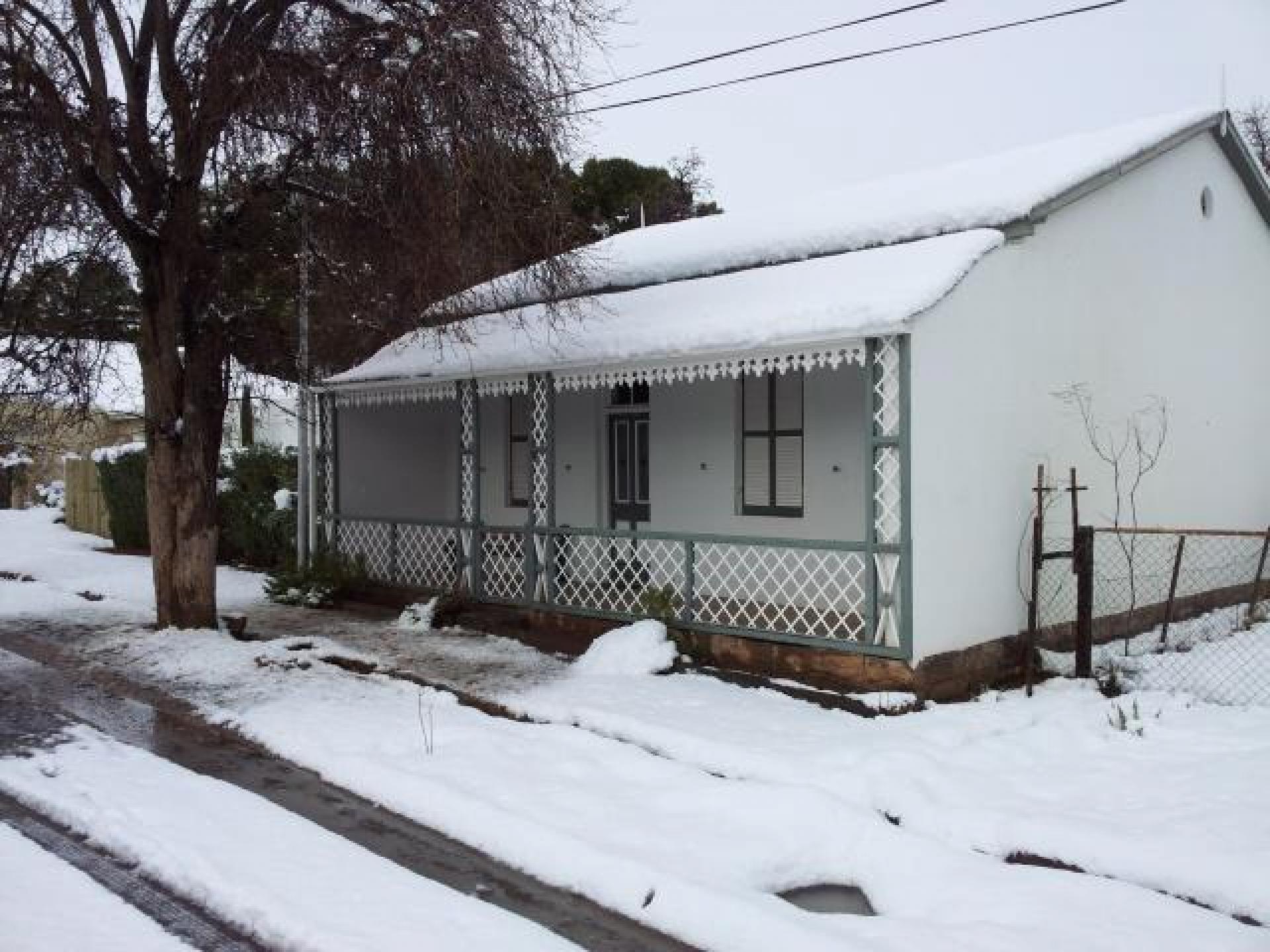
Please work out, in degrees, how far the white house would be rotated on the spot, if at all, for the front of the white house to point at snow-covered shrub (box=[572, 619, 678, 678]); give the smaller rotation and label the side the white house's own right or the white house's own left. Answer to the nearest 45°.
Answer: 0° — it already faces it

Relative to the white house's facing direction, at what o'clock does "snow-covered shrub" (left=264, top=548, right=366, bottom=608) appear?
The snow-covered shrub is roughly at 2 o'clock from the white house.

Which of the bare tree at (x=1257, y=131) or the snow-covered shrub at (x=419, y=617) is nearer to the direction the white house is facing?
the snow-covered shrub

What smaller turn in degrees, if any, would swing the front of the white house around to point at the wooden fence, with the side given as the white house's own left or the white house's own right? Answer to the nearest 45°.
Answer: approximately 90° to the white house's own right

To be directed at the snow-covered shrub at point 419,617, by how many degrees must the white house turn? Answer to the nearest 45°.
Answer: approximately 45° to its right

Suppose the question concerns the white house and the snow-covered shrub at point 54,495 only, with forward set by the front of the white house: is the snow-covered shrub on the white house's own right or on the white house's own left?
on the white house's own right

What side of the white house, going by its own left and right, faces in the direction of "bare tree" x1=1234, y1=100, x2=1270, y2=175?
back

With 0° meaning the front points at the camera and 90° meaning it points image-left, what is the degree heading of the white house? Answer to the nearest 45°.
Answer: approximately 45°

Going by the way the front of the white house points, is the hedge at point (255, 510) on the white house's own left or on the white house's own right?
on the white house's own right

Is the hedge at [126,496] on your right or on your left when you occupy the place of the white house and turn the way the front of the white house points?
on your right
